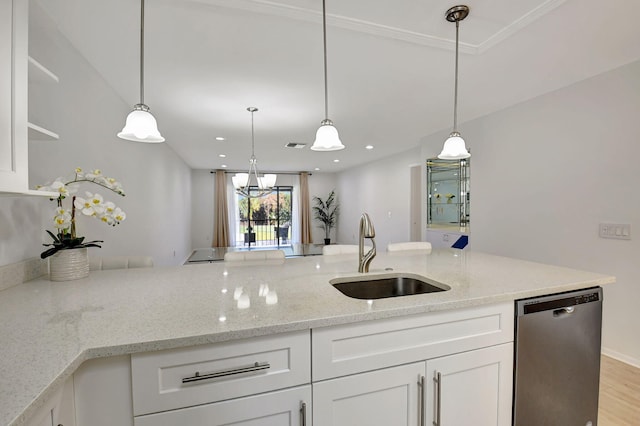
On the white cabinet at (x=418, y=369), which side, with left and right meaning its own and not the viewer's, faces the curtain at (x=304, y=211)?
back

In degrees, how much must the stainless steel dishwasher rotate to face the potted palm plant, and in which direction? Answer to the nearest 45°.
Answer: approximately 180°

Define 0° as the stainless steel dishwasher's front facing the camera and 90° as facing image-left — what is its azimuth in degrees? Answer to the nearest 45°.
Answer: approximately 315°

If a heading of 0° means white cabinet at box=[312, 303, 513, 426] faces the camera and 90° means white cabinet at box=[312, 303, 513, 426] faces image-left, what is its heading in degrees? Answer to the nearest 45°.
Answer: approximately 315°

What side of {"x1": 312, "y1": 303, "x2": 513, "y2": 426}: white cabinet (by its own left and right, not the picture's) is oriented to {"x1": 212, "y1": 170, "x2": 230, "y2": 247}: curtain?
back

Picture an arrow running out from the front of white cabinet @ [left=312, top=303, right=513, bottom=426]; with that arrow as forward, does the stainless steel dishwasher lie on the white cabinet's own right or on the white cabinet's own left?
on the white cabinet's own left

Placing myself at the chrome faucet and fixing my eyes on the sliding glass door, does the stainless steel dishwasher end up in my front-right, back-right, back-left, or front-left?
back-right

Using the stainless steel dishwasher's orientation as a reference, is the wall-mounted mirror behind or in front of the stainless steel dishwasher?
behind
